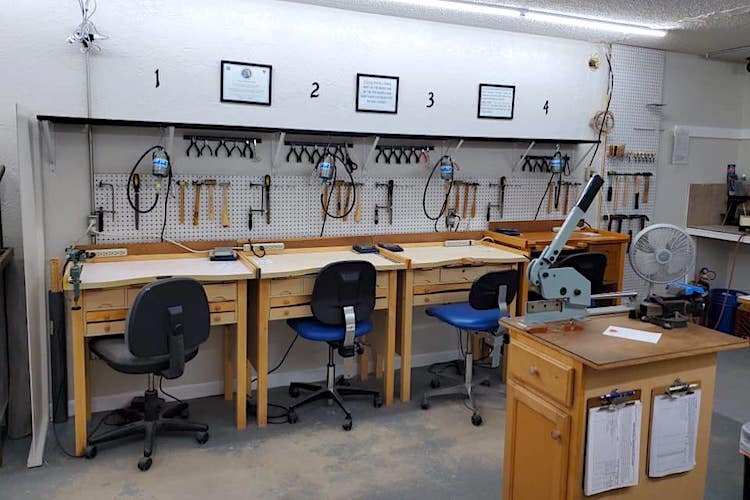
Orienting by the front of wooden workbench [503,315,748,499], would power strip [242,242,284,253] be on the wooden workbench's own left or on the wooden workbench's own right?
on the wooden workbench's own right

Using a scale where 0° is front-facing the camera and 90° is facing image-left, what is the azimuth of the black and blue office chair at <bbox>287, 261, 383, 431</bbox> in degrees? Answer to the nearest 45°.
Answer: approximately 135°

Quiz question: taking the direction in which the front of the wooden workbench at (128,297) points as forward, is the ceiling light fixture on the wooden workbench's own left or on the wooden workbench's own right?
on the wooden workbench's own left

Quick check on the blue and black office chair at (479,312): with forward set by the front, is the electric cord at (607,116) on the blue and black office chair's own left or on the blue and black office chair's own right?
on the blue and black office chair's own right

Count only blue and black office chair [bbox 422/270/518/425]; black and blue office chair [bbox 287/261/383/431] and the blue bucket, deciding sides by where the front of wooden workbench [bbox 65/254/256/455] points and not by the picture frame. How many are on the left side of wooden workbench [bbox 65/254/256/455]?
3

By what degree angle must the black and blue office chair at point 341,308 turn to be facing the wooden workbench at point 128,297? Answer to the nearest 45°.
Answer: approximately 45° to its left
